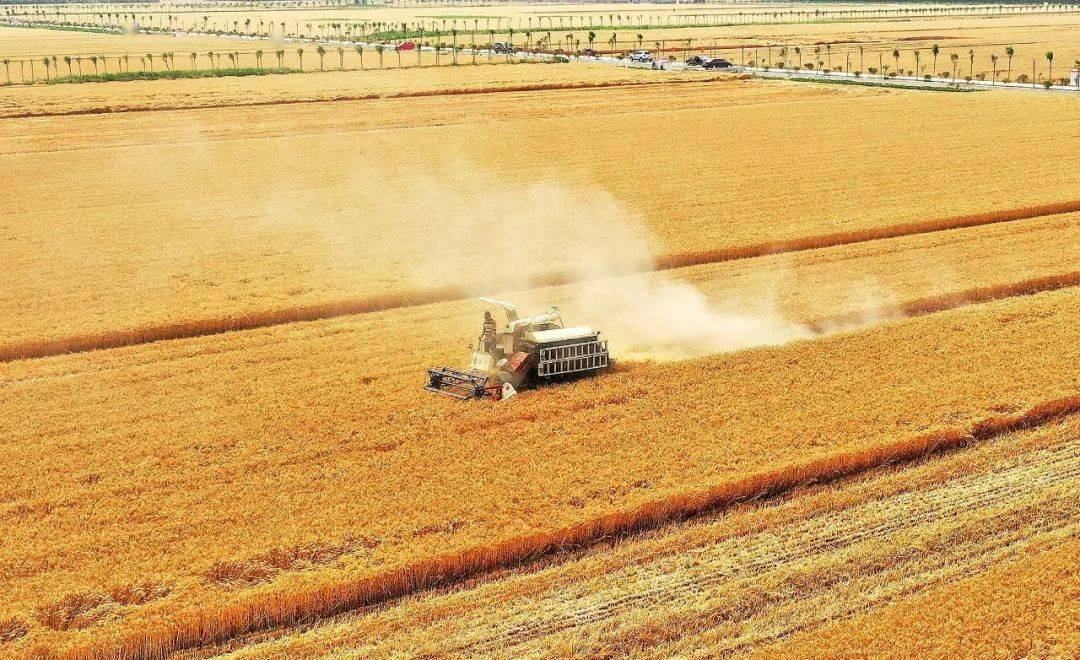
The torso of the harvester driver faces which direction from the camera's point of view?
to the viewer's left

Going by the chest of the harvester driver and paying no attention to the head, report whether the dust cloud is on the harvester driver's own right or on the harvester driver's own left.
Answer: on the harvester driver's own right
